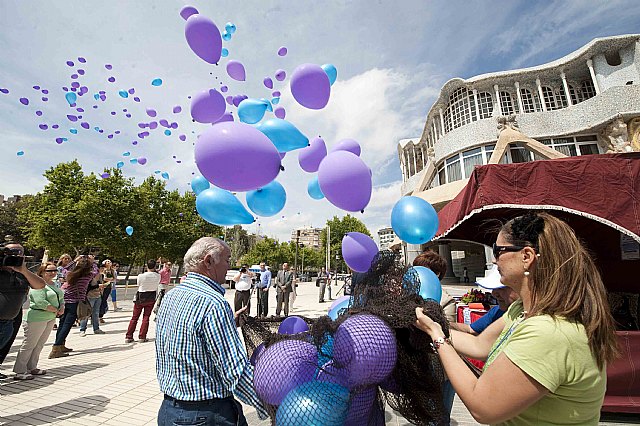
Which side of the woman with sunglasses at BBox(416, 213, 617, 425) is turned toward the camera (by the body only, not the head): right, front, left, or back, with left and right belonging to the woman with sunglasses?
left

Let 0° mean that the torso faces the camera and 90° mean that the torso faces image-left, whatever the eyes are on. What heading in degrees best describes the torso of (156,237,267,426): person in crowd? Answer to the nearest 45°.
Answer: approximately 225°

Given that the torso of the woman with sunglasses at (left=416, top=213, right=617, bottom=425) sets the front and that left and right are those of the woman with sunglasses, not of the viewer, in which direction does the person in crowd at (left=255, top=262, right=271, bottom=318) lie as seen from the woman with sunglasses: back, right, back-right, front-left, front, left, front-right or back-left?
front-right

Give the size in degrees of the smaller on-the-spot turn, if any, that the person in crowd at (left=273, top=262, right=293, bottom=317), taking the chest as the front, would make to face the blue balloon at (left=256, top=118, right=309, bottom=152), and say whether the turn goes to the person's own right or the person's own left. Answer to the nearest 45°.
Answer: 0° — they already face it

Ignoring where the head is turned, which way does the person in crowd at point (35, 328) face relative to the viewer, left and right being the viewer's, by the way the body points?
facing the viewer and to the right of the viewer

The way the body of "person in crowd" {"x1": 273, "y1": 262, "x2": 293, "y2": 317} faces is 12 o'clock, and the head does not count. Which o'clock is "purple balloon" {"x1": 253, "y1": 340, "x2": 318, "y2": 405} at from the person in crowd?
The purple balloon is roughly at 12 o'clock from the person in crowd.

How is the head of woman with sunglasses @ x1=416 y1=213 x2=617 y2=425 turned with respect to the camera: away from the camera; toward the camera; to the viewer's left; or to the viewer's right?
to the viewer's left

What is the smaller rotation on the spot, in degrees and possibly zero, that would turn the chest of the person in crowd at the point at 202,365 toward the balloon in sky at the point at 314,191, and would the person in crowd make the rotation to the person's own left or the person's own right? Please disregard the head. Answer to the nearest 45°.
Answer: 0° — they already face it

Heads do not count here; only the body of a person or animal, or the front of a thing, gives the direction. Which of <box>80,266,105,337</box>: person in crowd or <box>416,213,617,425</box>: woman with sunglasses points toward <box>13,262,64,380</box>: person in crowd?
the woman with sunglasses

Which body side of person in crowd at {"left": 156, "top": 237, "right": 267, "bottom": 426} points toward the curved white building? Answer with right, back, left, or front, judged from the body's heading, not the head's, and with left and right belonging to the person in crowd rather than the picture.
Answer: front

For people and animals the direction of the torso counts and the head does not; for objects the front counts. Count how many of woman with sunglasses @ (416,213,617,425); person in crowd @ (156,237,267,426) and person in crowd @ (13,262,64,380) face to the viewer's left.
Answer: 1

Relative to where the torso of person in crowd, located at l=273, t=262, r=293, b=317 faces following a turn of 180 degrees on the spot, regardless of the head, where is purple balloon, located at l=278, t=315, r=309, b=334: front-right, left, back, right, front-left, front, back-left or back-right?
back
